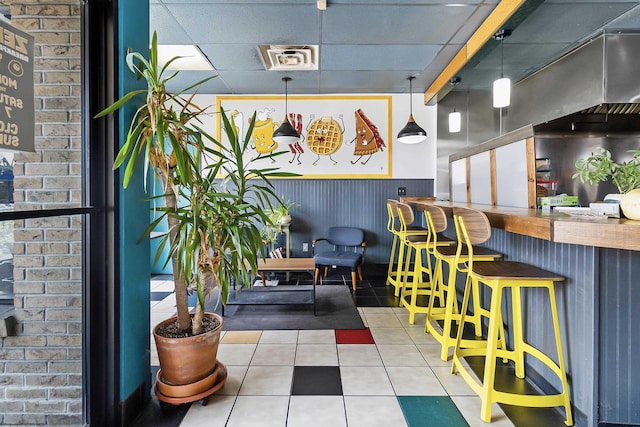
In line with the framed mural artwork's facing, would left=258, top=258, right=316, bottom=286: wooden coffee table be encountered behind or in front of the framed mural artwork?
in front

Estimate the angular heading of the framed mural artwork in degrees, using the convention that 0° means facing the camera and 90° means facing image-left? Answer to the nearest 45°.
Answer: approximately 0°

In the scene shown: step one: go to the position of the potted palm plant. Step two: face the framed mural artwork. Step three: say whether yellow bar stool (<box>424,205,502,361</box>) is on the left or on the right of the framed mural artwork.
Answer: right

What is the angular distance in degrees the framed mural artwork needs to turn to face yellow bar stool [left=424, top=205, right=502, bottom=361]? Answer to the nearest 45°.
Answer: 0° — it already faces it

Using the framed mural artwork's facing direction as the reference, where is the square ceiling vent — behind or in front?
in front

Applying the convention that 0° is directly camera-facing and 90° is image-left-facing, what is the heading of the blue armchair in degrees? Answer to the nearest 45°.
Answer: approximately 45°
